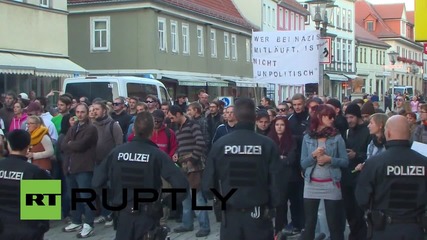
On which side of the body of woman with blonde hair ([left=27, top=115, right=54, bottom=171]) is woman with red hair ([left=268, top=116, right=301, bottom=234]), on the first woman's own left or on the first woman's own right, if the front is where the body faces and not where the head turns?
on the first woman's own left

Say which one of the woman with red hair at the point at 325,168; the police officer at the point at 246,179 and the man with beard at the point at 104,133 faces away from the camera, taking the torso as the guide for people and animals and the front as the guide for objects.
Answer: the police officer

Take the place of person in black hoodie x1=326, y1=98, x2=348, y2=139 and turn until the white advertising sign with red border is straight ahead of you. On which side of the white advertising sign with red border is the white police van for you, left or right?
left

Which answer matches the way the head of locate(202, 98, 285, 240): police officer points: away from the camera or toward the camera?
away from the camera

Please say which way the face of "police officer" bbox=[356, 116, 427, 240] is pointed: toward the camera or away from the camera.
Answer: away from the camera

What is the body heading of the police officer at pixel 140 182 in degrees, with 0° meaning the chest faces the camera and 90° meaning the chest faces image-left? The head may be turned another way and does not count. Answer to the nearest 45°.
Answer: approximately 180°

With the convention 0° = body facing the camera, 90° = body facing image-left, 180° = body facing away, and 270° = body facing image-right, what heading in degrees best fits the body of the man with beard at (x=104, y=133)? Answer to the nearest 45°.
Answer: approximately 45°
